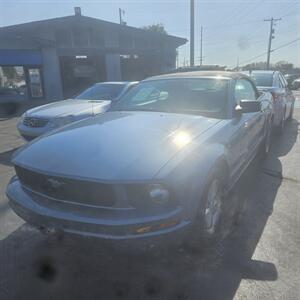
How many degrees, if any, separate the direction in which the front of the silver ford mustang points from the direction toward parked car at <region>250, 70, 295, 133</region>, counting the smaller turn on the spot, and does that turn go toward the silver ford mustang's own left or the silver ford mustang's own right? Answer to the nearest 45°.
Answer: approximately 180°

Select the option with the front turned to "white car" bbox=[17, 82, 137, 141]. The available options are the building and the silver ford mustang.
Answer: the building

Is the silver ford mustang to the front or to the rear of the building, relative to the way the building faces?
to the front

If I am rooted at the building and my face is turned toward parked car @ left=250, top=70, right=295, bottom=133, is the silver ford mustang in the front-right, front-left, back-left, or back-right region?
front-right

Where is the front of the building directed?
toward the camera

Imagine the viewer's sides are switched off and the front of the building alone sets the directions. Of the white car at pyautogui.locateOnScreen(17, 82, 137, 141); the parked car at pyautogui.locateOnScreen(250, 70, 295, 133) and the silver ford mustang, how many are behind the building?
0

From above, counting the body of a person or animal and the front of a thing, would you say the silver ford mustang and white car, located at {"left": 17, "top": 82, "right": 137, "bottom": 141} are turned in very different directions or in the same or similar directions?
same or similar directions

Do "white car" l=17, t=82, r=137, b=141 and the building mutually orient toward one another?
no

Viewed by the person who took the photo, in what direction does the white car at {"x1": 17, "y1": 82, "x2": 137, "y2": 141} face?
facing the viewer and to the left of the viewer

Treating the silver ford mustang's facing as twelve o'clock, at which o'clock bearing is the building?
The building is roughly at 4 o'clock from the silver ford mustang.

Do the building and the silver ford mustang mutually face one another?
no

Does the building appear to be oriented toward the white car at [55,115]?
yes

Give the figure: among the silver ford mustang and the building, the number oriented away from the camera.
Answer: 0

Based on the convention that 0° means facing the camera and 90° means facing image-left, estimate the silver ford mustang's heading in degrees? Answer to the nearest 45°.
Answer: approximately 45°

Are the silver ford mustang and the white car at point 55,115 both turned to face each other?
no

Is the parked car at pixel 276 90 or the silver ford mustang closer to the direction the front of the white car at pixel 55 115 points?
the silver ford mustang

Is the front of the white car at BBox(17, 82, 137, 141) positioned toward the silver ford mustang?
no
